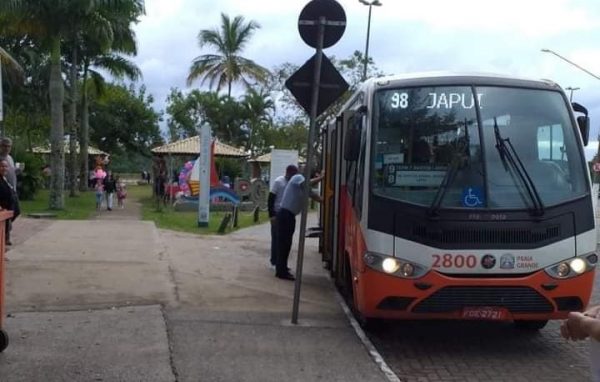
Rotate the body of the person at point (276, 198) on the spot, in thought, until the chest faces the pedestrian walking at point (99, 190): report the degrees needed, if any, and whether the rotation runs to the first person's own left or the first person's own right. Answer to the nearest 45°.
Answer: approximately 135° to the first person's own left

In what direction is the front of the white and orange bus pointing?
toward the camera

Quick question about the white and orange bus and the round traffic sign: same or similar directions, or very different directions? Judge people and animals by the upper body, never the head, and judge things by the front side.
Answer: very different directions

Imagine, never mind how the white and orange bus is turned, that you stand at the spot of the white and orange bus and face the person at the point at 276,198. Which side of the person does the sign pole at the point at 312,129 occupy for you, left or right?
left

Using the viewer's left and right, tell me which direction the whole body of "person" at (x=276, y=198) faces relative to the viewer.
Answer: facing to the right of the viewer

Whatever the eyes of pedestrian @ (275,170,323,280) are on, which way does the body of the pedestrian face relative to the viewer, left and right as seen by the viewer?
facing to the right of the viewer

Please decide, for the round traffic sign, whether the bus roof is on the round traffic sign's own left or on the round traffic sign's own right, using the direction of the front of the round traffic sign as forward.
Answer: on the round traffic sign's own right

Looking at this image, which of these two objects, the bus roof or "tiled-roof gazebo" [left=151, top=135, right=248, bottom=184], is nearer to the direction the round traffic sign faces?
the tiled-roof gazebo

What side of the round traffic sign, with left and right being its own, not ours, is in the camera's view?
back

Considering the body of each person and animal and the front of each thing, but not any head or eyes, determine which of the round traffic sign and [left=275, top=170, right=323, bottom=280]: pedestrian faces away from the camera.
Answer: the round traffic sign

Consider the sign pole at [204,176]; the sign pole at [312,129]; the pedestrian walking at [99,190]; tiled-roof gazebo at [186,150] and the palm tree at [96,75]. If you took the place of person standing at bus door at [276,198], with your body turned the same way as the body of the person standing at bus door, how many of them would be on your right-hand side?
1

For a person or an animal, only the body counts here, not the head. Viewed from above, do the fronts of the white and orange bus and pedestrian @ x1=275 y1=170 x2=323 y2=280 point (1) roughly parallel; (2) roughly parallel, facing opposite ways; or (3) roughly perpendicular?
roughly perpendicular

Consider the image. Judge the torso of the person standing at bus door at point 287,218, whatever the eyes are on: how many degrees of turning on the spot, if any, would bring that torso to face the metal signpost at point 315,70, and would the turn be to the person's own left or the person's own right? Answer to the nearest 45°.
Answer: approximately 90° to the person's own right

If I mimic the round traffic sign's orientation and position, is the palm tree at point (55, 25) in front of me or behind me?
in front
